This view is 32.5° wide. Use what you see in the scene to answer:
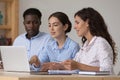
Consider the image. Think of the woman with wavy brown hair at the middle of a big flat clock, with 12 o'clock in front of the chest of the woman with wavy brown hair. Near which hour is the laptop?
The laptop is roughly at 11 o'clock from the woman with wavy brown hair.

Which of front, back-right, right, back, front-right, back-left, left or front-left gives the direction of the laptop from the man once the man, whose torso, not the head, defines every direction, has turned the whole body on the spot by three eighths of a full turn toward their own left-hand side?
back-right

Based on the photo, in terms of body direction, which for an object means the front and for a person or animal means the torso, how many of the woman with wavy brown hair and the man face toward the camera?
1

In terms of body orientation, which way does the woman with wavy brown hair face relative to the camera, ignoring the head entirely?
to the viewer's left

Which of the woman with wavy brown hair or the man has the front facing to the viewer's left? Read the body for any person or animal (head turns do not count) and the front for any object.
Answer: the woman with wavy brown hair

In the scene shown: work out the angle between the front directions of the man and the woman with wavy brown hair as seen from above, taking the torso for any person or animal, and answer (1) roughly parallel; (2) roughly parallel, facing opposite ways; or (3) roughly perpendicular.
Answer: roughly perpendicular

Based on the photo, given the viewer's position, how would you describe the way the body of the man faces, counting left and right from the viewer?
facing the viewer

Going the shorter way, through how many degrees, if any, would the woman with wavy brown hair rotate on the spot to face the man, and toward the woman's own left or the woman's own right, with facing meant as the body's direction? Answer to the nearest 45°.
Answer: approximately 45° to the woman's own right
